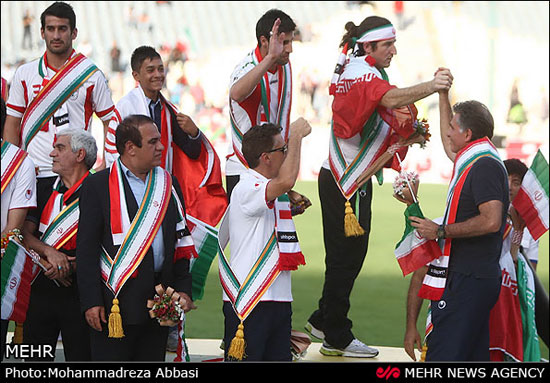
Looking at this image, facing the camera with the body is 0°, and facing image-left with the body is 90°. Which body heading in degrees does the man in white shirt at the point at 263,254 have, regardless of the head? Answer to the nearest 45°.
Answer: approximately 270°

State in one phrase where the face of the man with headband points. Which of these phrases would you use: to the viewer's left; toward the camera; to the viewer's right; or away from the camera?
to the viewer's right

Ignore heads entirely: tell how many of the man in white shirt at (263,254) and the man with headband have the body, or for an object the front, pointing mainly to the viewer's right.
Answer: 2

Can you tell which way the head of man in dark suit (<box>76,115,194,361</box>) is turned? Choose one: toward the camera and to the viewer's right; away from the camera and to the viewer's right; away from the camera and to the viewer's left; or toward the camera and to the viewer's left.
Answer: toward the camera and to the viewer's right

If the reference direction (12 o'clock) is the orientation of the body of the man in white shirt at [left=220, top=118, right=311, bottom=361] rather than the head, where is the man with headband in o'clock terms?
The man with headband is roughly at 10 o'clock from the man in white shirt.

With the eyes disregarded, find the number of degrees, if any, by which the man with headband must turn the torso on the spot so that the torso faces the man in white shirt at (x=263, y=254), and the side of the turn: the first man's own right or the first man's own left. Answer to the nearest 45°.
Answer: approximately 90° to the first man's own right

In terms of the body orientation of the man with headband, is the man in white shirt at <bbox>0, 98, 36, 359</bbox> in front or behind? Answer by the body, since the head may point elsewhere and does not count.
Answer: behind

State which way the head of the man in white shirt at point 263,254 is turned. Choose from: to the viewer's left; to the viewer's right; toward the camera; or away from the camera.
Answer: to the viewer's right

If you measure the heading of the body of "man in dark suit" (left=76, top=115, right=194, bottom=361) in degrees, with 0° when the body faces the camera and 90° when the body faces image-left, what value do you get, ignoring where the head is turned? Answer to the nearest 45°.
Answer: approximately 315°

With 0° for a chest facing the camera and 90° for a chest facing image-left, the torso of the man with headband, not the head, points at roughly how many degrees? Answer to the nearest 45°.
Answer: approximately 270°
